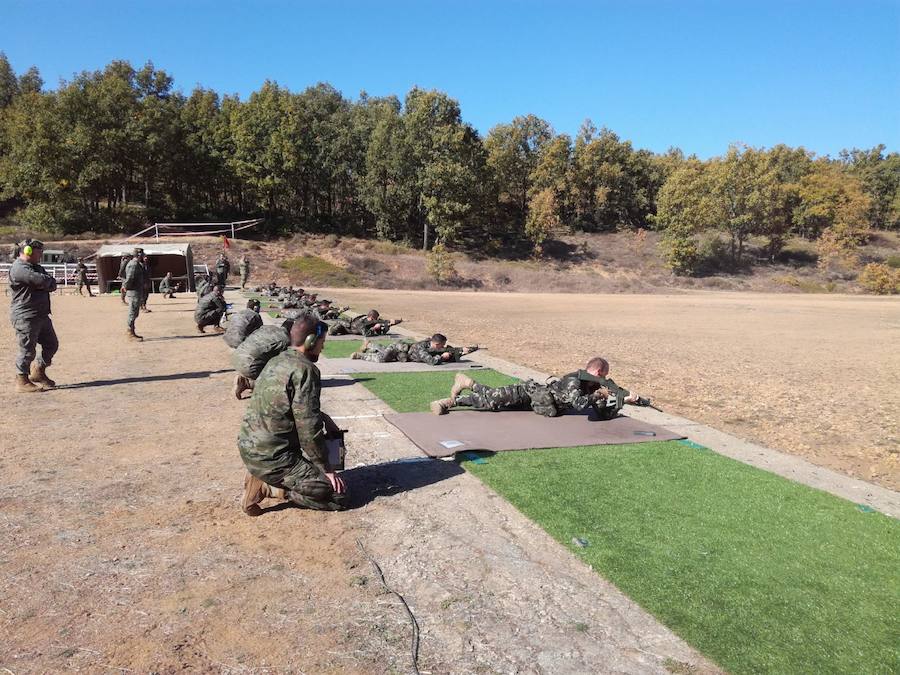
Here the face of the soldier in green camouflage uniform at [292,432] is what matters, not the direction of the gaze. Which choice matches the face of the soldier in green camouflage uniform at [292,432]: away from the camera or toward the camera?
away from the camera

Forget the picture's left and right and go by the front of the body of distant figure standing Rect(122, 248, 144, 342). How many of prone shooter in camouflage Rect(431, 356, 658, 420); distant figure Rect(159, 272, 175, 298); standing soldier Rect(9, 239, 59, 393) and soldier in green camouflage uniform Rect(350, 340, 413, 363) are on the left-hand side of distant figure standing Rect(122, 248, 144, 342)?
1

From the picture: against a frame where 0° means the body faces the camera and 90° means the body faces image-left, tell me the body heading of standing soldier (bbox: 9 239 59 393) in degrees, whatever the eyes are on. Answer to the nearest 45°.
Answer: approximately 270°

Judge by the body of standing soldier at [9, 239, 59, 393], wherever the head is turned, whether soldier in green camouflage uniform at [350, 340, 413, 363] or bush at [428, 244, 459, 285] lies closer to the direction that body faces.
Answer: the soldier in green camouflage uniform

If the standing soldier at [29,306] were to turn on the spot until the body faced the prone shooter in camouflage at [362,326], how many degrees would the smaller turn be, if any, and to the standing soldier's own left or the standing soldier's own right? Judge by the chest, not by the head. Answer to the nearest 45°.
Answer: approximately 45° to the standing soldier's own left

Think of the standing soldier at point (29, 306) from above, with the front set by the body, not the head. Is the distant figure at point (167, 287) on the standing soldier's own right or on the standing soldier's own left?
on the standing soldier's own left

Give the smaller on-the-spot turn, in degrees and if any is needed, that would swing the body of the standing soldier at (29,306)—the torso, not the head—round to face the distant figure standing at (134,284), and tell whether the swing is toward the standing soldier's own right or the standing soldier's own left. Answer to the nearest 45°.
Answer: approximately 90° to the standing soldier's own left

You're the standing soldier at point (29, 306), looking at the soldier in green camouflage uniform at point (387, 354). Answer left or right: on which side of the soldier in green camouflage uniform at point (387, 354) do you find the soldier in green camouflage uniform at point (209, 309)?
left

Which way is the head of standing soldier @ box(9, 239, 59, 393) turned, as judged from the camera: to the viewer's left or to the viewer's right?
to the viewer's right

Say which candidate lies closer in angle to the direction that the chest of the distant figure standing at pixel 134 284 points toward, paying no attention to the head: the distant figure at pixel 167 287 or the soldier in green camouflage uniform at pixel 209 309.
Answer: the soldier in green camouflage uniform
